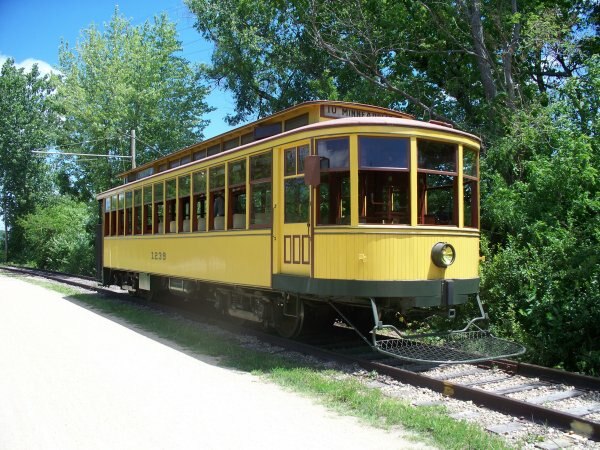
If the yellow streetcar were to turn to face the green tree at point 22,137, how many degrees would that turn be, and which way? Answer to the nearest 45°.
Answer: approximately 180°

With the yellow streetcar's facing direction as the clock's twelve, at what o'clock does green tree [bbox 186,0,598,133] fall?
The green tree is roughly at 8 o'clock from the yellow streetcar.

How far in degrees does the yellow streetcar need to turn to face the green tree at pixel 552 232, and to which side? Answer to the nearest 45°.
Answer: approximately 45° to its left

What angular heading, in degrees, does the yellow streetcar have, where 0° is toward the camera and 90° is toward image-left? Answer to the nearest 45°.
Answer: approximately 315°

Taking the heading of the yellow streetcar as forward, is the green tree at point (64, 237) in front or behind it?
behind
